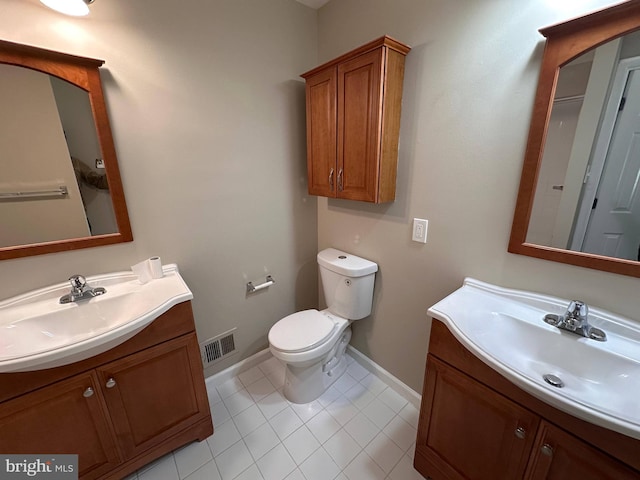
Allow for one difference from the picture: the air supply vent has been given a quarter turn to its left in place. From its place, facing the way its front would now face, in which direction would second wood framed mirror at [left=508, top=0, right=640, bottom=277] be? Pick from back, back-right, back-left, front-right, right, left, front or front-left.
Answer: right

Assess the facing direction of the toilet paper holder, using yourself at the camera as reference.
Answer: facing the viewer and to the right of the viewer

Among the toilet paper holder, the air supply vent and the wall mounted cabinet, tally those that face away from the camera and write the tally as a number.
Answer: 0

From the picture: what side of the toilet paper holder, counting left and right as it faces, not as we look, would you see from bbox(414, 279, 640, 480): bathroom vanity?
front

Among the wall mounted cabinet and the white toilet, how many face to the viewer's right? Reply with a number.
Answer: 0

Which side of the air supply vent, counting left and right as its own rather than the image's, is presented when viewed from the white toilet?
front

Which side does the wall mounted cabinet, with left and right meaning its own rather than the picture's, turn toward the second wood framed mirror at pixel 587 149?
left

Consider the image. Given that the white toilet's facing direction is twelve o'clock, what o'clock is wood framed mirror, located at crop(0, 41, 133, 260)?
The wood framed mirror is roughly at 1 o'clock from the white toilet.

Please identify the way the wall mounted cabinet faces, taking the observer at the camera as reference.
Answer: facing the viewer and to the left of the viewer
